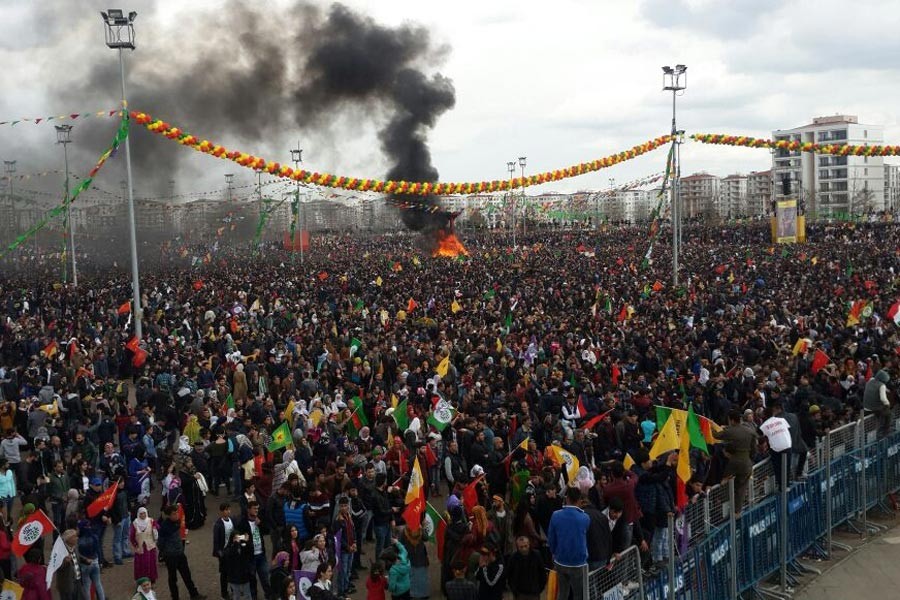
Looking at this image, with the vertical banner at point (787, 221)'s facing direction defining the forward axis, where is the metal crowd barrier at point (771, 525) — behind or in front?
in front

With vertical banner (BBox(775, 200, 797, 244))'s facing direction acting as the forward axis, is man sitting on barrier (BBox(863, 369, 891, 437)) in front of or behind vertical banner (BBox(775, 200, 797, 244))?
in front

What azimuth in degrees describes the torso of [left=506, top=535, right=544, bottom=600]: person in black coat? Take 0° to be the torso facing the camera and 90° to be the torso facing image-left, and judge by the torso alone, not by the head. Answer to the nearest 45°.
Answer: approximately 0°

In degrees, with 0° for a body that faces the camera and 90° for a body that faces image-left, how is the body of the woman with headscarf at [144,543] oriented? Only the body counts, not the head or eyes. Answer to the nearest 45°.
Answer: approximately 0°

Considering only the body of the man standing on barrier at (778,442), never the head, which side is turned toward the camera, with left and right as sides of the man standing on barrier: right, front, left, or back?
back

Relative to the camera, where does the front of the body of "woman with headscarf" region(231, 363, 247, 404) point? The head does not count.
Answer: away from the camera

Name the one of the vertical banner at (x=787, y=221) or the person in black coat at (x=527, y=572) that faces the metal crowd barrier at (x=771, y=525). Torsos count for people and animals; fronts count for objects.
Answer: the vertical banner

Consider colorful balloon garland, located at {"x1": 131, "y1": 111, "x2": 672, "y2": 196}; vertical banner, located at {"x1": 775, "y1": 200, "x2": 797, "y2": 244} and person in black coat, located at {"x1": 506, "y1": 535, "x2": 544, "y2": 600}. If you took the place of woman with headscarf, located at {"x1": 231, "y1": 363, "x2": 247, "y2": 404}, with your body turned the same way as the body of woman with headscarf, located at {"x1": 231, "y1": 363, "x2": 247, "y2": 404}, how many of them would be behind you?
1
